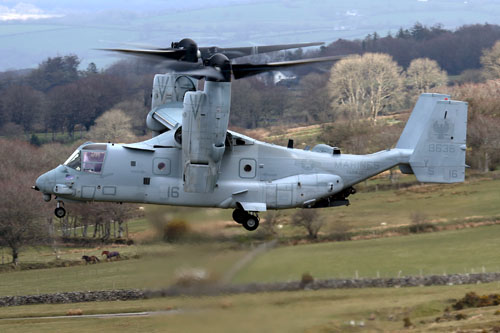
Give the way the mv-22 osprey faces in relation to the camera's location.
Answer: facing to the left of the viewer
